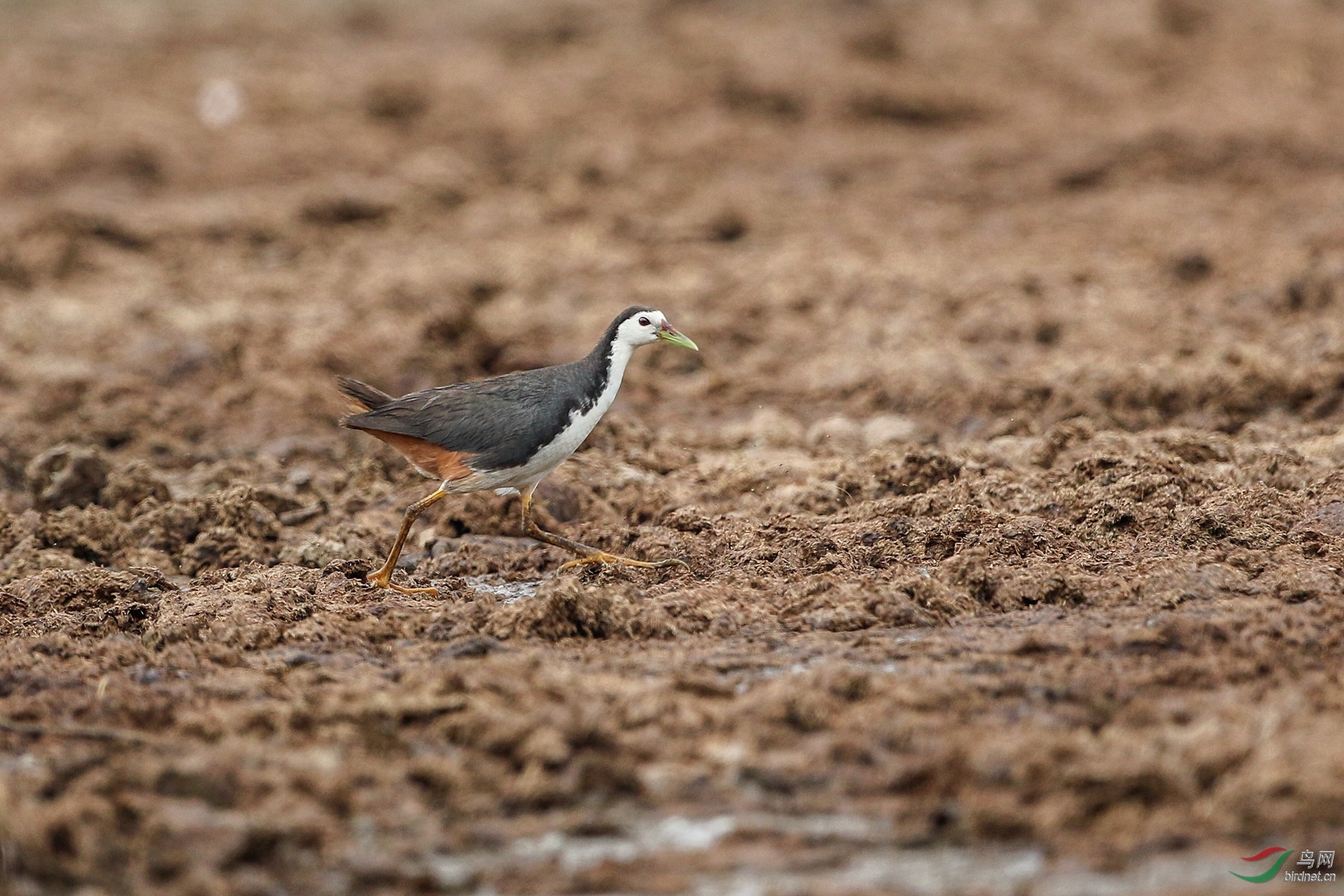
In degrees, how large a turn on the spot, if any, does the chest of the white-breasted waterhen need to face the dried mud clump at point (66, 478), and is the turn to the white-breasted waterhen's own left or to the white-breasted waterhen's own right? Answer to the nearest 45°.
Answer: approximately 135° to the white-breasted waterhen's own left

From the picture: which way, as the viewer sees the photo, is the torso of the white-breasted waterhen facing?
to the viewer's right
